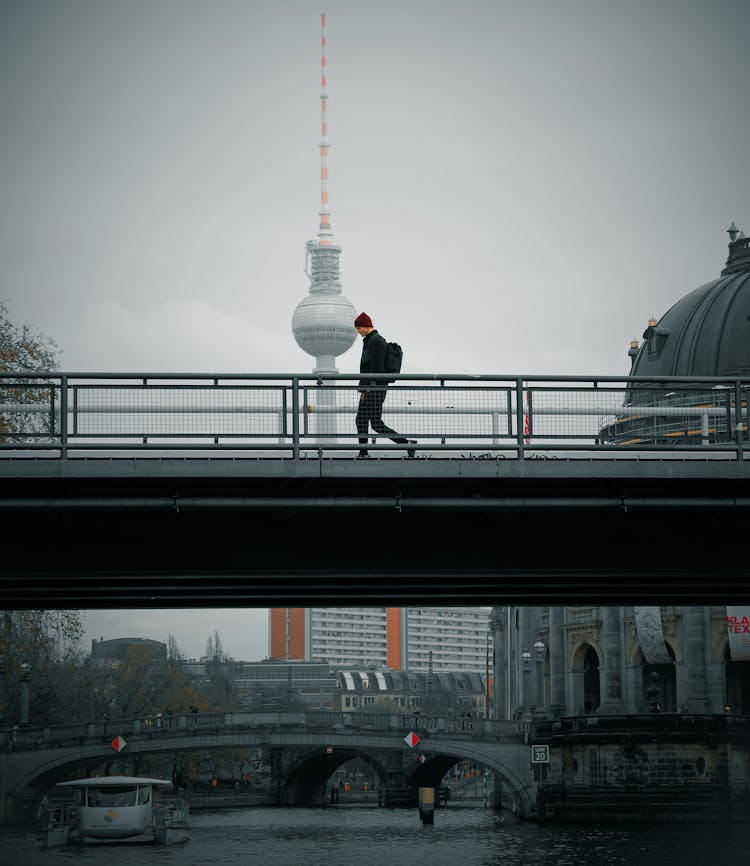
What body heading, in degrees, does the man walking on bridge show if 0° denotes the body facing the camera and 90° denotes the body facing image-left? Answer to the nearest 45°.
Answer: approximately 90°

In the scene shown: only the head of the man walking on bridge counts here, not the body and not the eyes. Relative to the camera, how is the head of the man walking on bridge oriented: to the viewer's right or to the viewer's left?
to the viewer's left
